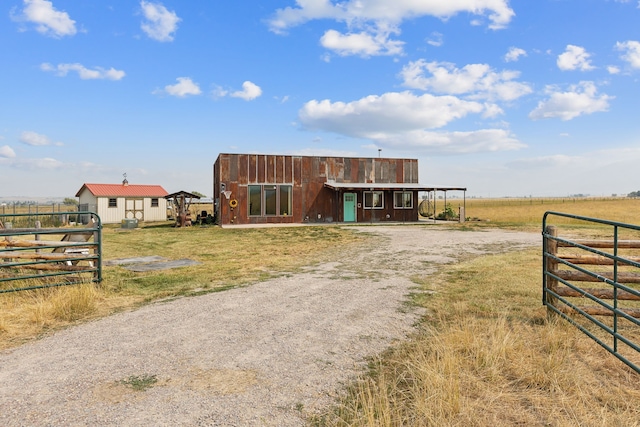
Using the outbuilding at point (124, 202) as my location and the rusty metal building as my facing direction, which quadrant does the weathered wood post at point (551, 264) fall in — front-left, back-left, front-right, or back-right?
front-right

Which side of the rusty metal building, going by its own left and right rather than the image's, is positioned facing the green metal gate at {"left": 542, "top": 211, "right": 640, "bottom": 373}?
front

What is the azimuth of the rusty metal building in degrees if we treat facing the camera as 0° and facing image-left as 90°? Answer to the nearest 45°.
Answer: approximately 0°

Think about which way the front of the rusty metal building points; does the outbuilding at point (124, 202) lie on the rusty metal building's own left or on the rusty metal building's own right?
on the rusty metal building's own right

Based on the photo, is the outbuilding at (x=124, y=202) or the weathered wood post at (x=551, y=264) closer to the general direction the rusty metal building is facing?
the weathered wood post

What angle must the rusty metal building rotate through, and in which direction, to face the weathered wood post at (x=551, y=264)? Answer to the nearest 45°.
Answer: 0° — it already faces it

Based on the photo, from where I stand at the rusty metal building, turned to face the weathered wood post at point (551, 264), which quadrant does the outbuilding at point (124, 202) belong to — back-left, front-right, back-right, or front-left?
back-right

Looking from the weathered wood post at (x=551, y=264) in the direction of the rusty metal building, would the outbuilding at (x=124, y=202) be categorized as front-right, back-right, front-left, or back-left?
front-left
